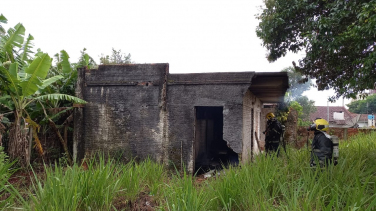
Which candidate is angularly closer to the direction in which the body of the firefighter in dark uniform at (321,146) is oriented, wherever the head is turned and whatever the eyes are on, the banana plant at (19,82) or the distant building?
the banana plant

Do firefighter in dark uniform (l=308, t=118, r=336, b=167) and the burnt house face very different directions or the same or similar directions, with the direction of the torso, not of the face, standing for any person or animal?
very different directions

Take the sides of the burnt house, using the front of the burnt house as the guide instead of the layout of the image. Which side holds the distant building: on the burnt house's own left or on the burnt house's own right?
on the burnt house's own left

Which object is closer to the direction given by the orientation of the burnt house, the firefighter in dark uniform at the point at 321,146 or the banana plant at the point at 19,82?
the firefighter in dark uniform
